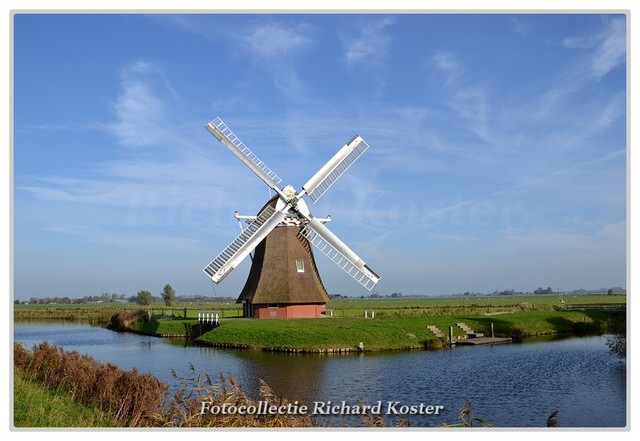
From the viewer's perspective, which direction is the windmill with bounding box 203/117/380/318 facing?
toward the camera

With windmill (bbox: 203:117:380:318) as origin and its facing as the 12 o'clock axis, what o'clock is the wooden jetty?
The wooden jetty is roughly at 11 o'clock from the windmill.
